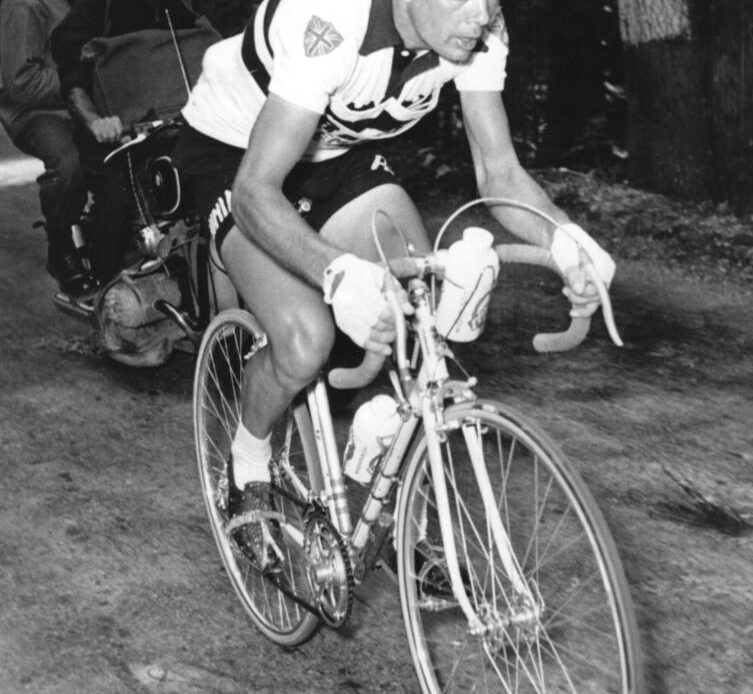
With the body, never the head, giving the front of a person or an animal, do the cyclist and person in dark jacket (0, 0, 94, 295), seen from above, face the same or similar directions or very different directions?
same or similar directions

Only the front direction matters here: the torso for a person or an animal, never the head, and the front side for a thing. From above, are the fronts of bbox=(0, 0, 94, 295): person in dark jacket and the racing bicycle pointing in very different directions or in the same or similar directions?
same or similar directions

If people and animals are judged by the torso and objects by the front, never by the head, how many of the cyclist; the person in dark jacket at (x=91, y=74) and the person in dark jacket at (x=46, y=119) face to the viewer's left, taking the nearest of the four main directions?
0

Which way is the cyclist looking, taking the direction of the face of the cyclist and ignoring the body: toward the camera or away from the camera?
toward the camera

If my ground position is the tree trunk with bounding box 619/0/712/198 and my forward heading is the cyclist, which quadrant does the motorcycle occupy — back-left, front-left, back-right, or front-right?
front-right

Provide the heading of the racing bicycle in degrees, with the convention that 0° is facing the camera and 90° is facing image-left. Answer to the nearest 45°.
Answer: approximately 315°

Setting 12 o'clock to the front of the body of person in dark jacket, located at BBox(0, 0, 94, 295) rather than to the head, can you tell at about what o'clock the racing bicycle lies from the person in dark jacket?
The racing bicycle is roughly at 1 o'clock from the person in dark jacket.

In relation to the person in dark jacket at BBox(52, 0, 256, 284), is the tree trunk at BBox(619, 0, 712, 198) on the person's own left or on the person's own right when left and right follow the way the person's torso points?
on the person's own left

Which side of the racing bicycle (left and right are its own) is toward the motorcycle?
back

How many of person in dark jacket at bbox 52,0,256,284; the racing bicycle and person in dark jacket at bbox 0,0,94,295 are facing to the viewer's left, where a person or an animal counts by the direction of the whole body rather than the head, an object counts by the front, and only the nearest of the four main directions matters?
0

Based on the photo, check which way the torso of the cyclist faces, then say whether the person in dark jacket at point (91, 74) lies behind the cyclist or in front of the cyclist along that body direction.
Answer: behind

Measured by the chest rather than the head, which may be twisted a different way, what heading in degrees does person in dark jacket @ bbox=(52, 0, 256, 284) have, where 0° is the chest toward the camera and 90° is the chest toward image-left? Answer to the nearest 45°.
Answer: approximately 315°

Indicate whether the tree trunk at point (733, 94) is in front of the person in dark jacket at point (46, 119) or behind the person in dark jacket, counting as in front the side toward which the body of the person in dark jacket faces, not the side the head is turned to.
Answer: in front

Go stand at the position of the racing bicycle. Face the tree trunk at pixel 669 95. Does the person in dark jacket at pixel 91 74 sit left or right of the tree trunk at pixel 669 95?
left

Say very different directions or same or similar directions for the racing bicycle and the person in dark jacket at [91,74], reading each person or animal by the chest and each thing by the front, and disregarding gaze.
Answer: same or similar directions

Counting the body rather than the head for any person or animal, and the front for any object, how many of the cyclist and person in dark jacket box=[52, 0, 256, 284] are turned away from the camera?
0

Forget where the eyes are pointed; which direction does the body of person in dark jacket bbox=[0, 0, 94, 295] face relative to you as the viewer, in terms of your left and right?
facing the viewer and to the right of the viewer
